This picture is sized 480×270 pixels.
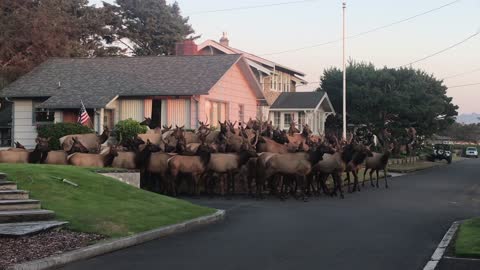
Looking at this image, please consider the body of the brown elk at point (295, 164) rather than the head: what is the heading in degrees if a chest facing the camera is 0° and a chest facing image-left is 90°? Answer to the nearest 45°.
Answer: approximately 270°

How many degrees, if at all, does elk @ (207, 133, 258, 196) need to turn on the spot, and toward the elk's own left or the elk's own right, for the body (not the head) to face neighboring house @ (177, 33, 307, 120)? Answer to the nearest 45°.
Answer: approximately 90° to the elk's own left

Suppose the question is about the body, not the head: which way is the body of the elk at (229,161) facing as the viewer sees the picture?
to the viewer's right

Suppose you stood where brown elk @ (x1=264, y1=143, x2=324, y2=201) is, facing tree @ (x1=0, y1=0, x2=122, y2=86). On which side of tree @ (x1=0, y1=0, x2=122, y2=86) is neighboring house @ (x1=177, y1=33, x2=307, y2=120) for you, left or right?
right

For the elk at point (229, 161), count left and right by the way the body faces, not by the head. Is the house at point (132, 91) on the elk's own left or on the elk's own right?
on the elk's own left
